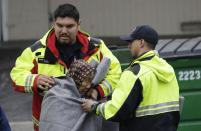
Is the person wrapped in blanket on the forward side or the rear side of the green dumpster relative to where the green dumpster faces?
on the forward side

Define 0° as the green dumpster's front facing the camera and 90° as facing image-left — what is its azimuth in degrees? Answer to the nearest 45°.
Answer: approximately 0°
